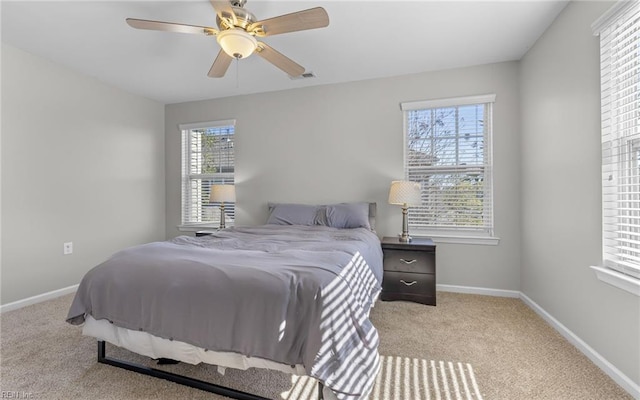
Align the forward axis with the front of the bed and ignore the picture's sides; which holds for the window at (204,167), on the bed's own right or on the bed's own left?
on the bed's own right

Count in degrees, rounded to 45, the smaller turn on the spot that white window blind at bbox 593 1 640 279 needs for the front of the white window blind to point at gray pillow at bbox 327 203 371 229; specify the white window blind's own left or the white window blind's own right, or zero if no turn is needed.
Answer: approximately 45° to the white window blind's own right

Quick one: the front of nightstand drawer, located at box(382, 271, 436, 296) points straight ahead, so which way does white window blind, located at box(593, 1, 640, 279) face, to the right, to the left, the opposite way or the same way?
to the right

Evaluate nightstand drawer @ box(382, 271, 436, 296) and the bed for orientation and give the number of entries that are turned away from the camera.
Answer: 0

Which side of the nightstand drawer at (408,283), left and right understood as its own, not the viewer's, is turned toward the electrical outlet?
right

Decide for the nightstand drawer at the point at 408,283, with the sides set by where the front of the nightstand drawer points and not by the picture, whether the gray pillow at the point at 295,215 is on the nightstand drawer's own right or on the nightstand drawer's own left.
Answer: on the nightstand drawer's own right

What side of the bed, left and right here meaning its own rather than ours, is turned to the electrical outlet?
right

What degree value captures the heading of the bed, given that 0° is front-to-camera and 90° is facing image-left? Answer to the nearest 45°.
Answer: approximately 45°

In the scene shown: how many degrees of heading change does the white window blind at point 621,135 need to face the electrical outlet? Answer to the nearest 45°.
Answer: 0° — it already faces it

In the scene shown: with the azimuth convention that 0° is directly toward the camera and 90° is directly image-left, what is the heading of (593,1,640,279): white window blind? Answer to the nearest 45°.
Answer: approximately 45°
